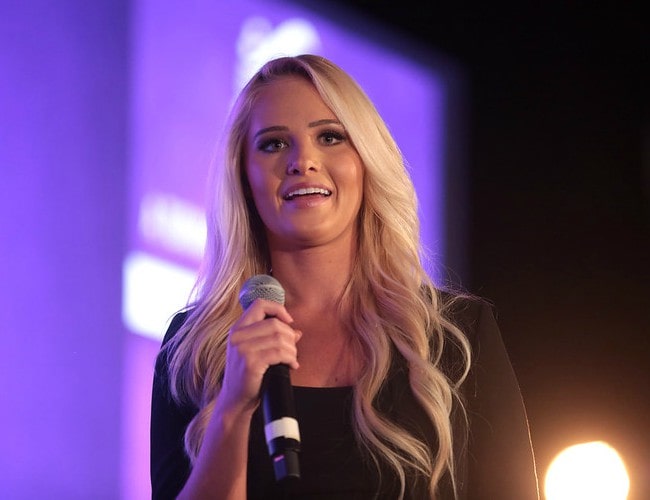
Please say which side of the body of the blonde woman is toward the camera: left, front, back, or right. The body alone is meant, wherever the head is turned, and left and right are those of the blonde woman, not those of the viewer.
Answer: front
